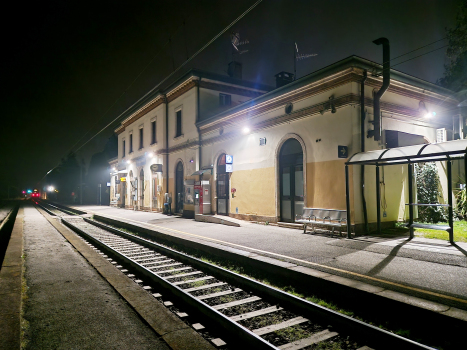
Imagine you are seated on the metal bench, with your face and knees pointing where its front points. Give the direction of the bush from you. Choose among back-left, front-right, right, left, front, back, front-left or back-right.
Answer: back

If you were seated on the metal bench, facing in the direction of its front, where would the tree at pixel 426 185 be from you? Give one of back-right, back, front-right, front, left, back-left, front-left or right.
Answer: back

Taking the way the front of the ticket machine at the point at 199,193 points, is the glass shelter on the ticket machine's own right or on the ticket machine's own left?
on the ticket machine's own left

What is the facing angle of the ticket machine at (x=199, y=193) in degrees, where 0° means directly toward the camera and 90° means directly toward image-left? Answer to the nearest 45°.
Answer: approximately 45°

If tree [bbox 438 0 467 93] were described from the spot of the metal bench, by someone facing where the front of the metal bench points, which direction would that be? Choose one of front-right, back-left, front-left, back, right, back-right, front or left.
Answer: back

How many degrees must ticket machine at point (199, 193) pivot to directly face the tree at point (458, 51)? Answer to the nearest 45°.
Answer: approximately 135° to its left

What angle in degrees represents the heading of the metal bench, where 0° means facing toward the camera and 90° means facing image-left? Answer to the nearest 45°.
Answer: approximately 45°

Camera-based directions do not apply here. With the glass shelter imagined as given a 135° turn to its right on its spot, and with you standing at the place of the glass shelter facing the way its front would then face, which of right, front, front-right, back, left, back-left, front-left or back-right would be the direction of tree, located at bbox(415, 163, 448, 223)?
front
